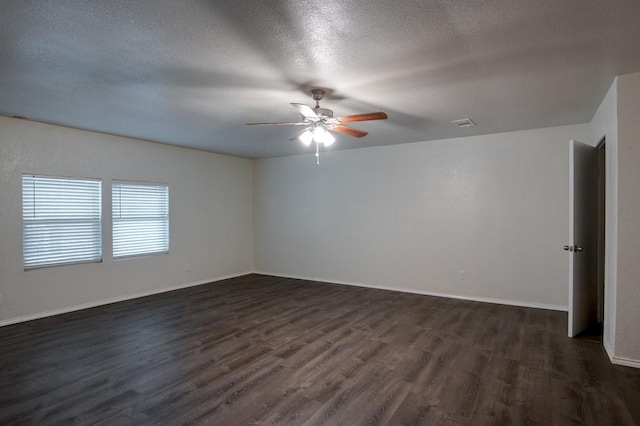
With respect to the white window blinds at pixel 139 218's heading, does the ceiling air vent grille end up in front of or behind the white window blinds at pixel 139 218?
in front

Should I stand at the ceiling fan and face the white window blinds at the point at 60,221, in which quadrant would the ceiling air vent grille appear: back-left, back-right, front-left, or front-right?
back-right

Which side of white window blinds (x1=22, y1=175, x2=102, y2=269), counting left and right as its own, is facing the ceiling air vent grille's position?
front

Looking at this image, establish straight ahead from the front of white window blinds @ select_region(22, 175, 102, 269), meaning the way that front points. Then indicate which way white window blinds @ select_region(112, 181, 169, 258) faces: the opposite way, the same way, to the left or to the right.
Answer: the same way

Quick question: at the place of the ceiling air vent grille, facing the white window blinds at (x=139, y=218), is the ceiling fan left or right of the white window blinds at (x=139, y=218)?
left

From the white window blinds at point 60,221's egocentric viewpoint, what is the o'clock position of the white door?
The white door is roughly at 12 o'clock from the white window blinds.

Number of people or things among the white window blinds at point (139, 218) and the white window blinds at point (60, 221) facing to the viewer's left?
0

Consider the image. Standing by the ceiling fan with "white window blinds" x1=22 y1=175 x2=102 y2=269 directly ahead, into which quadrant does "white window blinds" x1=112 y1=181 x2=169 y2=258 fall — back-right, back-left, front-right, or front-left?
front-right

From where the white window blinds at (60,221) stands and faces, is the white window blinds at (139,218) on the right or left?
on its left

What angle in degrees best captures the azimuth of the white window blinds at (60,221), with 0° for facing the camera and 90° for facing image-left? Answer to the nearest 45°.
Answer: approximately 315°

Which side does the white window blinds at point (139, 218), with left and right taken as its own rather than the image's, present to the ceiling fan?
front

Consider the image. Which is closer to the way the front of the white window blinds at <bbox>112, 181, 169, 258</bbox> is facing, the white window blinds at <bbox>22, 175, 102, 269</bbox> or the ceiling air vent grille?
the ceiling air vent grille

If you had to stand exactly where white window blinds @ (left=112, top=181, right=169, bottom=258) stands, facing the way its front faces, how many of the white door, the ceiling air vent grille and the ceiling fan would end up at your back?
0

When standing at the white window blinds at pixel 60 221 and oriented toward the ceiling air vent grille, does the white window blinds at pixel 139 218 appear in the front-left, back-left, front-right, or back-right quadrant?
front-left

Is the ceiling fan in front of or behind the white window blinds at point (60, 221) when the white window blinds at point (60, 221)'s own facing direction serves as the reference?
in front

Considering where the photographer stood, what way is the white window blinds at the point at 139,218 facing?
facing the viewer and to the right of the viewer
